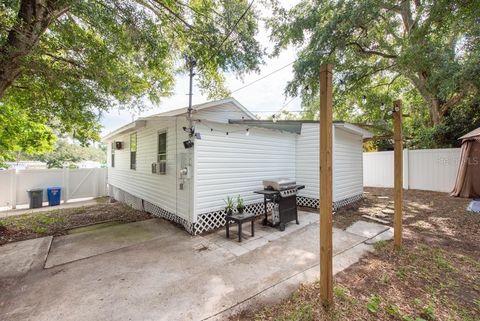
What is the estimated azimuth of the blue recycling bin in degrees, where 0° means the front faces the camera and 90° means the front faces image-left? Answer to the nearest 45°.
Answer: approximately 0°

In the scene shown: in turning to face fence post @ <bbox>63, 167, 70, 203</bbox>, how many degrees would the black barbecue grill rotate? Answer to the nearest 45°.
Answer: approximately 135° to its right

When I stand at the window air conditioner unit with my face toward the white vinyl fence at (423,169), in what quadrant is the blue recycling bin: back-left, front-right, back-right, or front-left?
back-left

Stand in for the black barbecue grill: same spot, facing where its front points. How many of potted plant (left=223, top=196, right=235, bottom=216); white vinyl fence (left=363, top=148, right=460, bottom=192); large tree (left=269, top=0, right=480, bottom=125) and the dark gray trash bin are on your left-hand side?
2

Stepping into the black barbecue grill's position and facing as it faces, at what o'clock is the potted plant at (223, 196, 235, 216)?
The potted plant is roughly at 4 o'clock from the black barbecue grill.

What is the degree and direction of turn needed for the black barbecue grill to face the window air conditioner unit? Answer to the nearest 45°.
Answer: approximately 135° to its right

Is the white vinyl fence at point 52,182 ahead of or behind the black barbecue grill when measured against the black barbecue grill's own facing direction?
behind

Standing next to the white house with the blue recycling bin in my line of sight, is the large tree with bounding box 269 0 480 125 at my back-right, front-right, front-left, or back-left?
back-right

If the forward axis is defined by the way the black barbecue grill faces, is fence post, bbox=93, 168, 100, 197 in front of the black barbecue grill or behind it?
behind

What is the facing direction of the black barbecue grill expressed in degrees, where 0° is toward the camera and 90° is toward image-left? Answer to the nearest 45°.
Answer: approximately 315°
